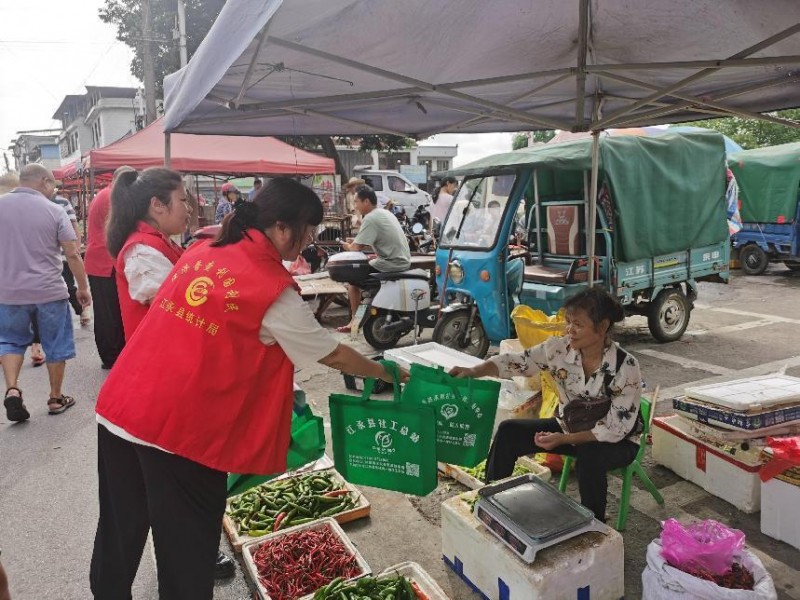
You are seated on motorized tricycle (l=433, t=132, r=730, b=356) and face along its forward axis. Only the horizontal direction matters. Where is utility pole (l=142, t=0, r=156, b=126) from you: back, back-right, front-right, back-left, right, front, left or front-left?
right

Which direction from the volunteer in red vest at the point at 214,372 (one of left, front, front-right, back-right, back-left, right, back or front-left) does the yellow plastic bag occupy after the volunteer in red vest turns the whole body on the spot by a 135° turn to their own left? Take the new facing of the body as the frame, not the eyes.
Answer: back-right

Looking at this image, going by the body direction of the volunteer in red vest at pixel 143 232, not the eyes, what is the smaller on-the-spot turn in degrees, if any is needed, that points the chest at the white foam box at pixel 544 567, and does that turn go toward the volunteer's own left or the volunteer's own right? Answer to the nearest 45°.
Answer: approximately 45° to the volunteer's own right

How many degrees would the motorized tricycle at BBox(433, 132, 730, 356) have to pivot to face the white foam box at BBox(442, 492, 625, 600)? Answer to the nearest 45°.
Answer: approximately 45° to its left

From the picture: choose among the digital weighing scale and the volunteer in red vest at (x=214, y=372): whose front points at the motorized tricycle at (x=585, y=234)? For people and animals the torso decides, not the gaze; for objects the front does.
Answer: the volunteer in red vest

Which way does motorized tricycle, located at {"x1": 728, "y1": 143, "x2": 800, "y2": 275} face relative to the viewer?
to the viewer's right

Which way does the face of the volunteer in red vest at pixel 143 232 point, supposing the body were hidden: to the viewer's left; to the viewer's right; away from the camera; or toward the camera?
to the viewer's right

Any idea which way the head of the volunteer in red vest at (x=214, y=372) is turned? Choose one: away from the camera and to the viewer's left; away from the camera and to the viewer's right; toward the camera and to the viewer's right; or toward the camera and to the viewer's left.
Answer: away from the camera and to the viewer's right

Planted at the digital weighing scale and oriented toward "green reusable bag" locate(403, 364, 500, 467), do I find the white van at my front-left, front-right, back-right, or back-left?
front-right

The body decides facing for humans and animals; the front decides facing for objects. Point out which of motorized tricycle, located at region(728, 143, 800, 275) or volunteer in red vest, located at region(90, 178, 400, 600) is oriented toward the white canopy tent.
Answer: the volunteer in red vest

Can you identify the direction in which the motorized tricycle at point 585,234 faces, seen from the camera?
facing the viewer and to the left of the viewer

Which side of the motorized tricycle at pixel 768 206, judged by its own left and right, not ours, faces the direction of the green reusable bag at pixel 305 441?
right

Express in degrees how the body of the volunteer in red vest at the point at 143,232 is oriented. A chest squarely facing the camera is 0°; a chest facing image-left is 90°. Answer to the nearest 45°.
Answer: approximately 270°

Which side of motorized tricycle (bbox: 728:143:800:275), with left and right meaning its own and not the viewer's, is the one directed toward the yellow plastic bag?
right

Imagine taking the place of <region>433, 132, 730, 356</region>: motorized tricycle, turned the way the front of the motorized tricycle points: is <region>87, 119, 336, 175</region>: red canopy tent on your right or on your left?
on your right
